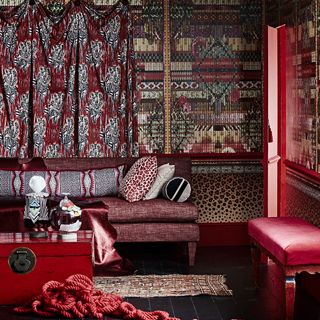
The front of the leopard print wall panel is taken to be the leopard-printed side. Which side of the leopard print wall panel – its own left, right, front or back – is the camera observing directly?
front

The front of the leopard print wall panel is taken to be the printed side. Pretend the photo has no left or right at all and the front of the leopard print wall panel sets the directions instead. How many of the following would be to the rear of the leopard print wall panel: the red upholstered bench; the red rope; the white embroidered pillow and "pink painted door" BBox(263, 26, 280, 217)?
0

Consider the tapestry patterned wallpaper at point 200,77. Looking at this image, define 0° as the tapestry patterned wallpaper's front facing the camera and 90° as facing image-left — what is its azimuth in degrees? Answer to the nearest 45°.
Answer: approximately 0°

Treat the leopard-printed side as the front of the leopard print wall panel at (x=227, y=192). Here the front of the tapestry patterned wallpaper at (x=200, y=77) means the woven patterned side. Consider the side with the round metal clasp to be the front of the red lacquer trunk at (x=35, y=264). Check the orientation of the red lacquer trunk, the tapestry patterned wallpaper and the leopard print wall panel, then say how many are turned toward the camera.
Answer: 3

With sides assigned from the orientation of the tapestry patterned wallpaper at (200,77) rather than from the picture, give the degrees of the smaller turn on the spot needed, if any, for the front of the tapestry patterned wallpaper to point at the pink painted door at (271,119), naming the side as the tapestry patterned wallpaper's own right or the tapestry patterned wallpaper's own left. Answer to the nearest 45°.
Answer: approximately 45° to the tapestry patterned wallpaper's own left

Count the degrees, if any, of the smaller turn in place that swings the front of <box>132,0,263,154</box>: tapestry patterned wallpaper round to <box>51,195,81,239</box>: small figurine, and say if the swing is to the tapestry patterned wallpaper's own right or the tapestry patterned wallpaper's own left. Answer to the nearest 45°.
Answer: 0° — it already faces it

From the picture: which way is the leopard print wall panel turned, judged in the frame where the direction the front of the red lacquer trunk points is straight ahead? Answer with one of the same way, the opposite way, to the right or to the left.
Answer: the same way

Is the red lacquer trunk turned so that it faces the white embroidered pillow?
no

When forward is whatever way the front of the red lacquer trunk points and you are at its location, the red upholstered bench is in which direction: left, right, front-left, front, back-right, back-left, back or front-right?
left

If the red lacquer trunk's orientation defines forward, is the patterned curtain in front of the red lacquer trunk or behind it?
behind

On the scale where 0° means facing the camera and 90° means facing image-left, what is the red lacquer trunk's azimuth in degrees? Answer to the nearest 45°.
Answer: approximately 0°

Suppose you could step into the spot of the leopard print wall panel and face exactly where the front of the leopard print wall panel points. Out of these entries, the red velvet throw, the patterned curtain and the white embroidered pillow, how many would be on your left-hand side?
0

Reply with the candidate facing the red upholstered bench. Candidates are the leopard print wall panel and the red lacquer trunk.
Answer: the leopard print wall panel

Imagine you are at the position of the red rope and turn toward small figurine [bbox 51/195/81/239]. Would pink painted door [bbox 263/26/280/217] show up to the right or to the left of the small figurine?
right

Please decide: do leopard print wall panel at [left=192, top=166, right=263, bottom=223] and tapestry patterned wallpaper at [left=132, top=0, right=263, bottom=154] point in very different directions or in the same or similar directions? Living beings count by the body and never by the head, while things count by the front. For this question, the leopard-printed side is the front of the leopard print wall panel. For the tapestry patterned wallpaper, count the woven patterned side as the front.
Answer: same or similar directions
